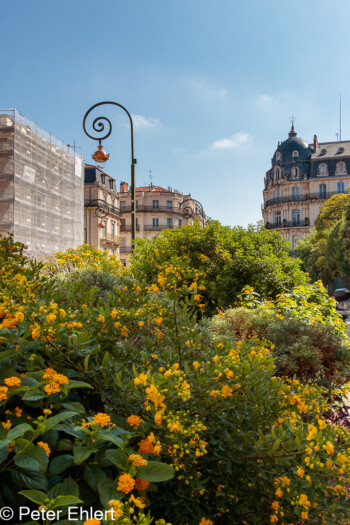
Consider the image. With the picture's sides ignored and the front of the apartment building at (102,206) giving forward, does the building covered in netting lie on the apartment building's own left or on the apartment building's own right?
on the apartment building's own right

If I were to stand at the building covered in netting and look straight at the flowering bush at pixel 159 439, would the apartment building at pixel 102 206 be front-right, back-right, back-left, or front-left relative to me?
back-left

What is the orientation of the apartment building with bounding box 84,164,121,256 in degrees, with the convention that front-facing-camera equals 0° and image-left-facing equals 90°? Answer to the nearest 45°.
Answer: approximately 315°

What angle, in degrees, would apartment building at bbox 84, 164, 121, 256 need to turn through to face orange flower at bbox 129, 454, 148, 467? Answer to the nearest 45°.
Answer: approximately 45° to its right

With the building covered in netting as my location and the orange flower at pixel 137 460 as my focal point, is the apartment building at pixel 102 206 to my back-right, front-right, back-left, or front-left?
back-left
